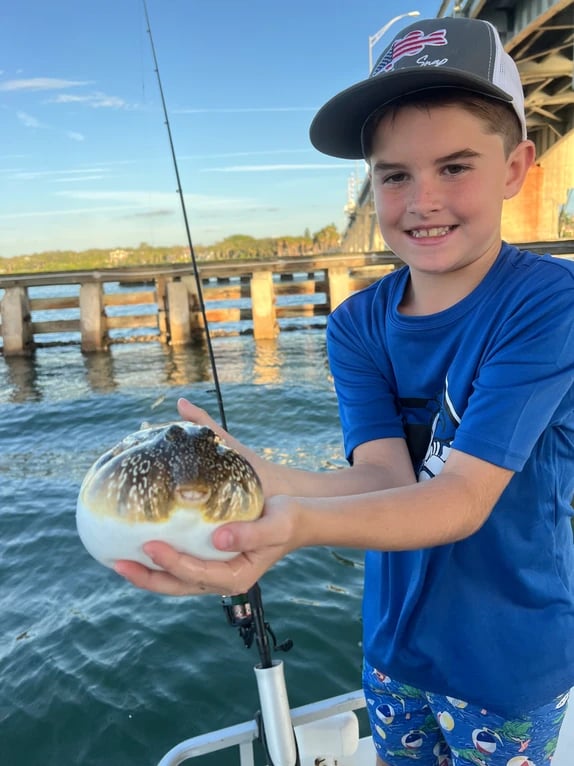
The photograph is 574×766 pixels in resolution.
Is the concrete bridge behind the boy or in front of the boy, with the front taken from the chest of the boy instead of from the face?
behind

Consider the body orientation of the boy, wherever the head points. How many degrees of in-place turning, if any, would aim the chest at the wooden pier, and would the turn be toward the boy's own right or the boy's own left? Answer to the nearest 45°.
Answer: approximately 135° to the boy's own right

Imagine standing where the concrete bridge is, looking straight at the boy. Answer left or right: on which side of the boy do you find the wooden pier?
right

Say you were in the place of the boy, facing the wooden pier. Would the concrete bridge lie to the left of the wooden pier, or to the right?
right

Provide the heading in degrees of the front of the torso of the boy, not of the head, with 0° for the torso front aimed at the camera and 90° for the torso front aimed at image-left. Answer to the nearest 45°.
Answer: approximately 45°
